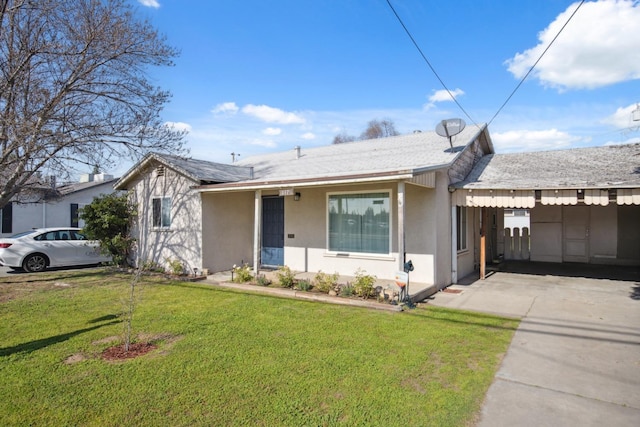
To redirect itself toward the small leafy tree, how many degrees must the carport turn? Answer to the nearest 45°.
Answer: approximately 45° to its right

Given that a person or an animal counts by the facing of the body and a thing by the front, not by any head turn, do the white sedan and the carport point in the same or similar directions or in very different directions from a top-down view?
very different directions

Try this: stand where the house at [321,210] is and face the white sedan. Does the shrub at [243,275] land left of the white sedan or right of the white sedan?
left

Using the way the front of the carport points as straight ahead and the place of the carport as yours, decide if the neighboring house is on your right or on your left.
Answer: on your right

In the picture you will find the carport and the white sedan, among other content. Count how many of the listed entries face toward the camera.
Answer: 1

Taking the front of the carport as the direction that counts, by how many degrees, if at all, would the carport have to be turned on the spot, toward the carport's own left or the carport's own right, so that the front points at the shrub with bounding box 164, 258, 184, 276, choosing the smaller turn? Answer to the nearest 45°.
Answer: approximately 45° to the carport's own right

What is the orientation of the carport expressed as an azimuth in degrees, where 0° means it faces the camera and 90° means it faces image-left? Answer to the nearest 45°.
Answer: approximately 0°
